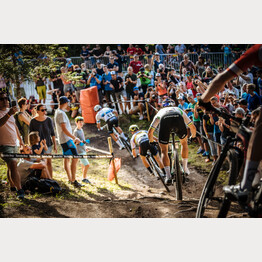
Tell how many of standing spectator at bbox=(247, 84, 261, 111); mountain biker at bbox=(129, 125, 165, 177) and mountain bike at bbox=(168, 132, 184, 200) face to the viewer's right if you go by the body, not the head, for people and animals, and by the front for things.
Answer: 0

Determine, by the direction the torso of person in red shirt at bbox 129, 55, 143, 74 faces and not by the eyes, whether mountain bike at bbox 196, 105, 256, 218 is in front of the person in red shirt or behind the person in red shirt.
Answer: in front

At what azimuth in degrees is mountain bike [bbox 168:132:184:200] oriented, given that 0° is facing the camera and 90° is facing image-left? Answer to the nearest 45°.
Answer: approximately 180°

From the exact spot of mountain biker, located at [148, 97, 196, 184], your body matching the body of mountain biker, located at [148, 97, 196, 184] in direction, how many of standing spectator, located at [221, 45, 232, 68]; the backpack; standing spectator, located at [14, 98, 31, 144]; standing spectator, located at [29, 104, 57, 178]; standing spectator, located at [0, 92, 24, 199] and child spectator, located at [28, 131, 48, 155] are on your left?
5

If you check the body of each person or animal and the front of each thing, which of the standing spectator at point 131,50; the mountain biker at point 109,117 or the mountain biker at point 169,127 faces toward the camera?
the standing spectator

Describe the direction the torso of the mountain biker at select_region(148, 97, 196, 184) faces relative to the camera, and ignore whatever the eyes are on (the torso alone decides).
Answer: away from the camera

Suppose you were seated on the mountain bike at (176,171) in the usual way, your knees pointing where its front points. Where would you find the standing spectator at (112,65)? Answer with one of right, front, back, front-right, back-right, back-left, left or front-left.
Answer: front-left

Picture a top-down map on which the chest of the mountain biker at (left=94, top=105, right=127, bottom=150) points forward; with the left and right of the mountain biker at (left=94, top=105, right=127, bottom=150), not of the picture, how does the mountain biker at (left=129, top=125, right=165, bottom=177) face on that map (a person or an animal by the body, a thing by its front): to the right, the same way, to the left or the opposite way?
the same way

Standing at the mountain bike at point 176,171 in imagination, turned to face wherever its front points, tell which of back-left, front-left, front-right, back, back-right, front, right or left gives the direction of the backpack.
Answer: left

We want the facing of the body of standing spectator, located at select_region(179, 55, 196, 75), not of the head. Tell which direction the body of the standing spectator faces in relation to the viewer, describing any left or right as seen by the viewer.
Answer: facing the viewer

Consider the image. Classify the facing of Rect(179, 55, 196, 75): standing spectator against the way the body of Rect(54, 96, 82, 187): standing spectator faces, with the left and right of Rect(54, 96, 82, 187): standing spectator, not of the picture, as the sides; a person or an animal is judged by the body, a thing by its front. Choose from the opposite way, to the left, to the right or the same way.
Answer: to the right

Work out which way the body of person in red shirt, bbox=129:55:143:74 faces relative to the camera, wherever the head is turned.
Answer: toward the camera

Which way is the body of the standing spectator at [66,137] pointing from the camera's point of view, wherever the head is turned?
to the viewer's right
